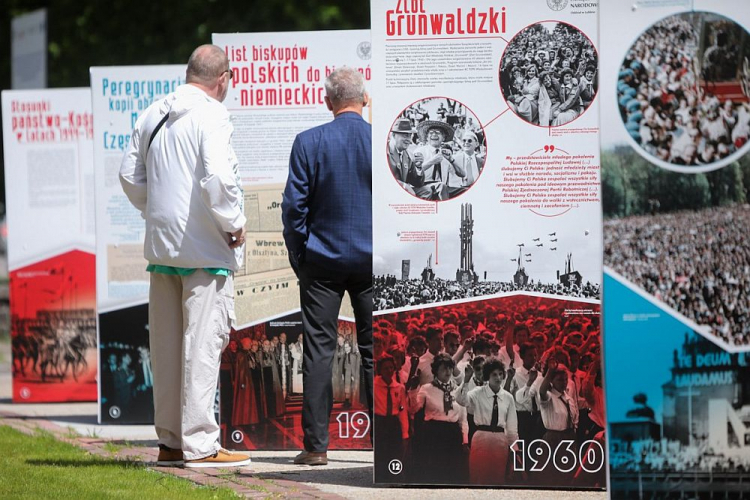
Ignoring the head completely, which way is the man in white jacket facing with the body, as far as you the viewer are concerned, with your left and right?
facing away from the viewer and to the right of the viewer

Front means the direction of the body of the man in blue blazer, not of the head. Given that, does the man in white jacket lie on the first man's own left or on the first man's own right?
on the first man's own left

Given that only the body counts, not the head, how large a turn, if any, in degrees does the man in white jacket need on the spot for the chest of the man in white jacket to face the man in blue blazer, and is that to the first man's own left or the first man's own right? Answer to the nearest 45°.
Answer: approximately 45° to the first man's own right

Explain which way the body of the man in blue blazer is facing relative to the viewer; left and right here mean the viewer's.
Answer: facing away from the viewer

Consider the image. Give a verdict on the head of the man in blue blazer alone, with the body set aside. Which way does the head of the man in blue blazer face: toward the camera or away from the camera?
away from the camera

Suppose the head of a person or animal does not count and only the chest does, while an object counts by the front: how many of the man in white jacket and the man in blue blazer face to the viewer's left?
0

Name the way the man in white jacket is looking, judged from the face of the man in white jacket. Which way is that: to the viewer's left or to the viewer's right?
to the viewer's right
